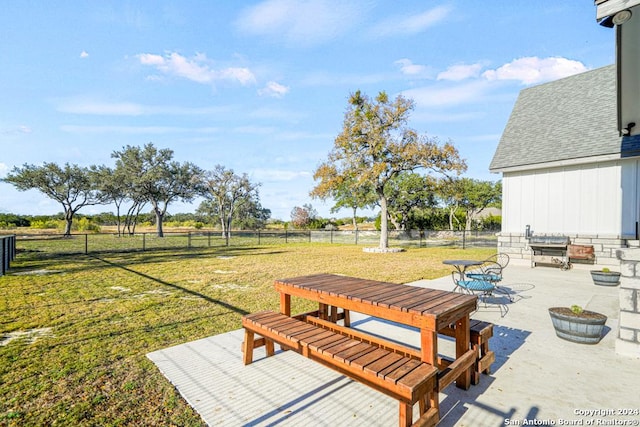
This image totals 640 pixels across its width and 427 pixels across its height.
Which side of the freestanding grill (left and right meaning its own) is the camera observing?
front

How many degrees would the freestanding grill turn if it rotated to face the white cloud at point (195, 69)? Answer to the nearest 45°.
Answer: approximately 90° to its right

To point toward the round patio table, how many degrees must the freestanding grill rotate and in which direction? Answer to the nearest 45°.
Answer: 0° — it already faces it

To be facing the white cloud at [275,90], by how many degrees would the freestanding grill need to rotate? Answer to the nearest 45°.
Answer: approximately 90° to its right

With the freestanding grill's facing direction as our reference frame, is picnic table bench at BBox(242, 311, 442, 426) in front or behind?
in front

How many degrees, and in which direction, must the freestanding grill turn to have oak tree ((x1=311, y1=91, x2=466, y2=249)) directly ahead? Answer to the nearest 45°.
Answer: approximately 135° to its right

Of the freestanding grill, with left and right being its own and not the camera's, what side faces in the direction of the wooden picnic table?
front
